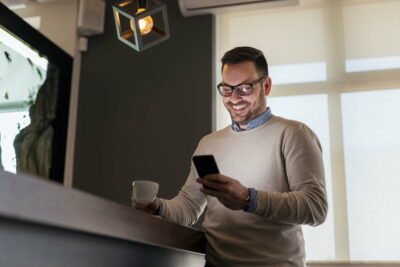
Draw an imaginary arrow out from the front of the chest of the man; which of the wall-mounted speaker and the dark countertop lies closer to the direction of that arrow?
the dark countertop

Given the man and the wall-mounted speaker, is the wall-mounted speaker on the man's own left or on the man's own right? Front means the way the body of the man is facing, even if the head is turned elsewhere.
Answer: on the man's own right

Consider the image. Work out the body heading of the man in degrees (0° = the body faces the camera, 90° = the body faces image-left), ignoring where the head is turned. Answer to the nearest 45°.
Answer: approximately 45°

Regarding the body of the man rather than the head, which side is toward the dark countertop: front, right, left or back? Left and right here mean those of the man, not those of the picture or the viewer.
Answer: front
